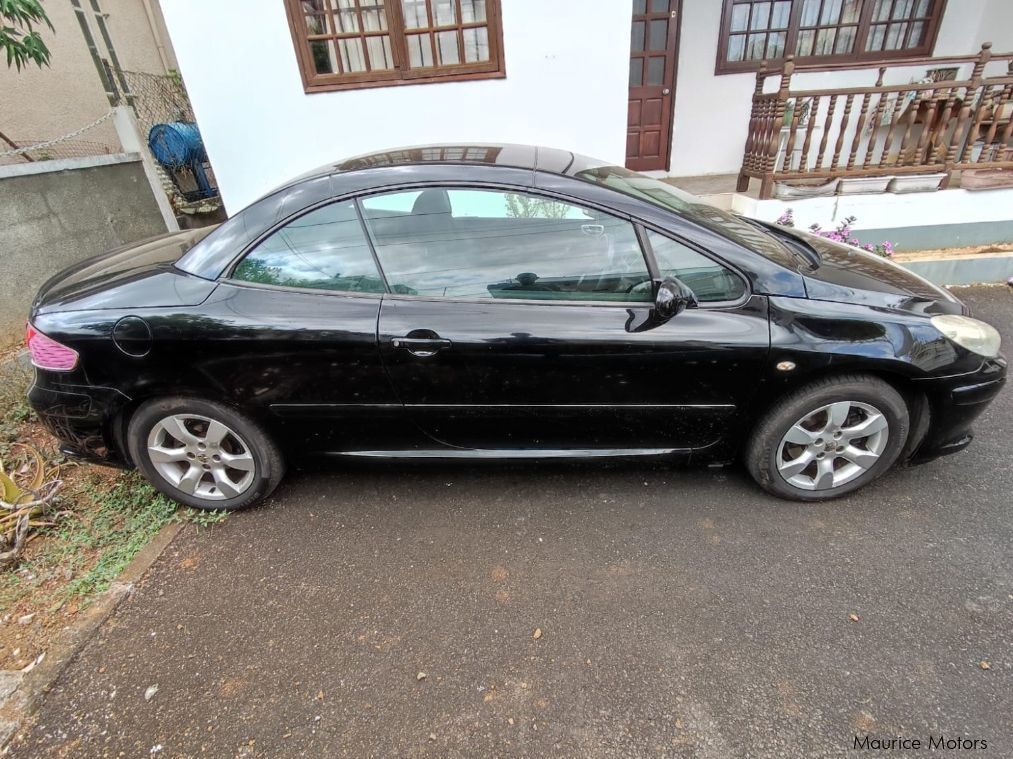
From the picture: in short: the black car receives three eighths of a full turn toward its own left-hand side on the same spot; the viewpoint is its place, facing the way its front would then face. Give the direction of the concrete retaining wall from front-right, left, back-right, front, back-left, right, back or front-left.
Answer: front

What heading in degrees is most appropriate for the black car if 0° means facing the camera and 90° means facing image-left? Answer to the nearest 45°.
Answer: approximately 270°

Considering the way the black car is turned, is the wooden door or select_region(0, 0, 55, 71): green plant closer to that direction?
the wooden door

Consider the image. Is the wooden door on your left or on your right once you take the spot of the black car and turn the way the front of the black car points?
on your left

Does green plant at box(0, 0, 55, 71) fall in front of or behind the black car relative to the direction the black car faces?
behind

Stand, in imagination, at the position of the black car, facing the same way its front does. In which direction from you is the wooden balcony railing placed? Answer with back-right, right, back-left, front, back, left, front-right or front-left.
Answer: front-left

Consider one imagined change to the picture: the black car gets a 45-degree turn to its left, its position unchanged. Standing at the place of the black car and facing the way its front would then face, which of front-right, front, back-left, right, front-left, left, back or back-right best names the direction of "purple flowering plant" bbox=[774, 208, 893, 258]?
front
